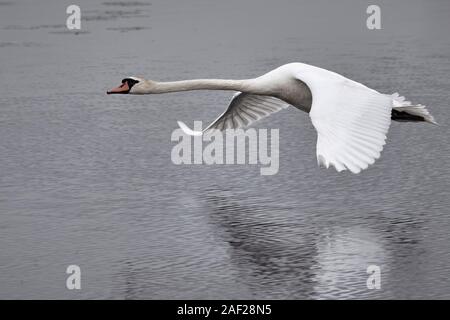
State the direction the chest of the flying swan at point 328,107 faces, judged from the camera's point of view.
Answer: to the viewer's left
